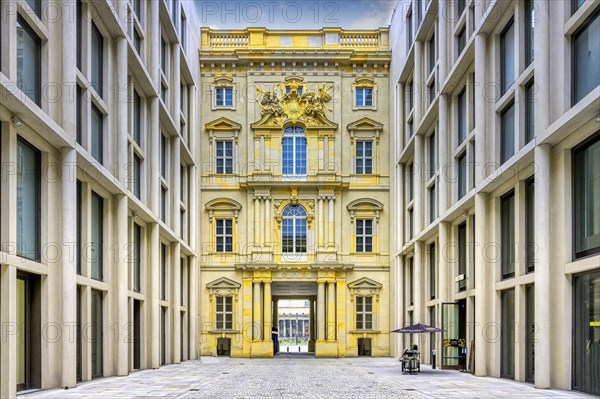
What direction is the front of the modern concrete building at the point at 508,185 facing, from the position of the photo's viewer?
facing the viewer and to the left of the viewer

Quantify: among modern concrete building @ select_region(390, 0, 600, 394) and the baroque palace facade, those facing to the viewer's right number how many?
0

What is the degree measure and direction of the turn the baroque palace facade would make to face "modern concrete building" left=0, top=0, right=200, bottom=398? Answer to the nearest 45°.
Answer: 0° — it already faces it

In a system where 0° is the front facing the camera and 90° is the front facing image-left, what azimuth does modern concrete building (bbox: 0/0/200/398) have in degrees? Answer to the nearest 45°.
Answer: approximately 315°

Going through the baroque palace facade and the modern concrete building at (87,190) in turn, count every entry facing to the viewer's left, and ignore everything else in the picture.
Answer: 0

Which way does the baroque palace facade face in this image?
toward the camera

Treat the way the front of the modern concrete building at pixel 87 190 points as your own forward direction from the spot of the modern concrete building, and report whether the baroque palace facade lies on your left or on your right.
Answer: on your left

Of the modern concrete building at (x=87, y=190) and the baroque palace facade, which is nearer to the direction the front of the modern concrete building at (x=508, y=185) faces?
the modern concrete building

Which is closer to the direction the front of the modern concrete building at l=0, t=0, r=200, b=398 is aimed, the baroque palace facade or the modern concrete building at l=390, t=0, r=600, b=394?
the modern concrete building

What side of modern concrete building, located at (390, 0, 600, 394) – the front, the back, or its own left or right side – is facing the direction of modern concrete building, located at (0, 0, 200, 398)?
front

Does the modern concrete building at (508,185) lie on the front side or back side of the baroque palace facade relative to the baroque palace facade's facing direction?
on the front side
